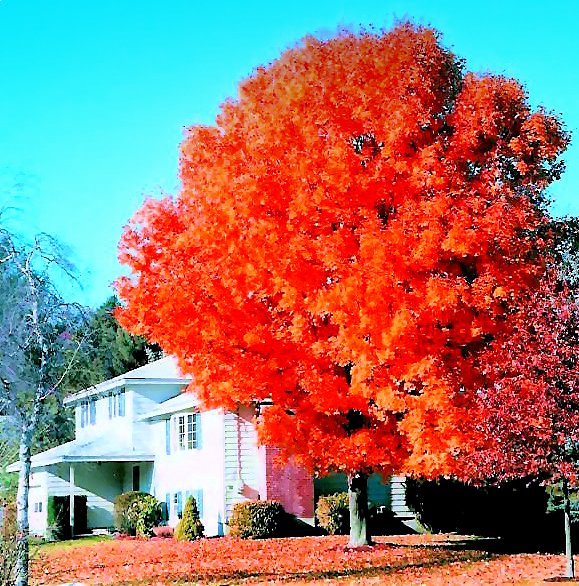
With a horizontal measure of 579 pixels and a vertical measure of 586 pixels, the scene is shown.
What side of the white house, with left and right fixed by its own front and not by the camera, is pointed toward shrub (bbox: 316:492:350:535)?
left

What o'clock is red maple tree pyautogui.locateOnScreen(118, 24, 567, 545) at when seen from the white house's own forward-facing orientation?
The red maple tree is roughly at 10 o'clock from the white house.

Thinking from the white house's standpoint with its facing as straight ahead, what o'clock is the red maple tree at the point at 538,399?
The red maple tree is roughly at 10 o'clock from the white house.

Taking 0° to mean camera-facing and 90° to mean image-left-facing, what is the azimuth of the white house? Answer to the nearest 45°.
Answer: approximately 45°
